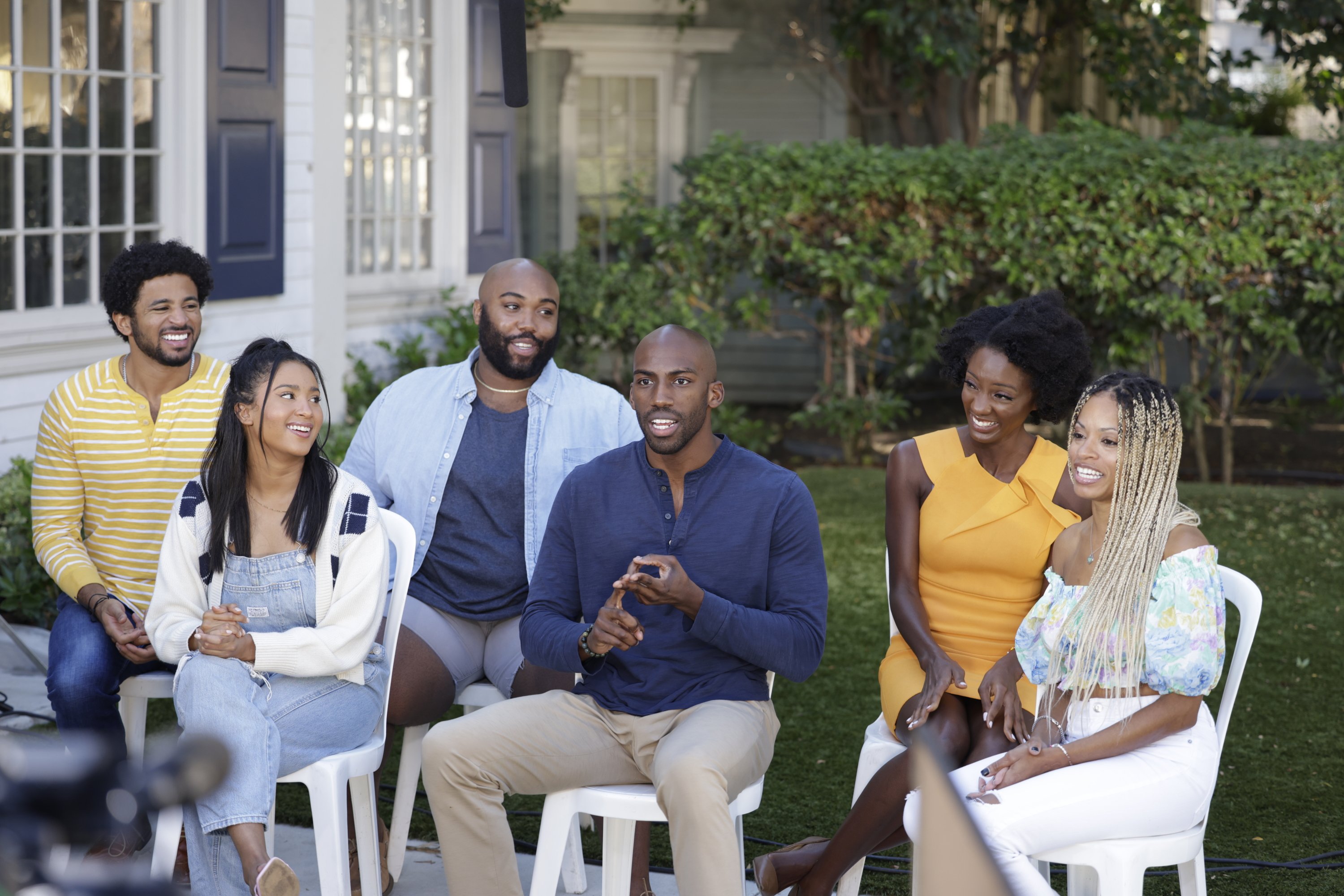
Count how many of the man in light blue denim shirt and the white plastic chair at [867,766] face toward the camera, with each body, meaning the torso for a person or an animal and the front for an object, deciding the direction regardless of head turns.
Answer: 2

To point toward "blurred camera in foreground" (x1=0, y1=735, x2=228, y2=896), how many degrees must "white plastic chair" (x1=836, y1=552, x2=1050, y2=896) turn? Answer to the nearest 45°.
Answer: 0° — it already faces it

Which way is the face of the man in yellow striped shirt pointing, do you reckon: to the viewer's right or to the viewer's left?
to the viewer's right

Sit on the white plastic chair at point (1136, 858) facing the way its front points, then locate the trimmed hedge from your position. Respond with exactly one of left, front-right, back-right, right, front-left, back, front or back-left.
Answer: back-right

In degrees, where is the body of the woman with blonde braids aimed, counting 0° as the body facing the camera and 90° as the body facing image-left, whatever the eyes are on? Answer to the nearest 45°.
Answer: approximately 45°
